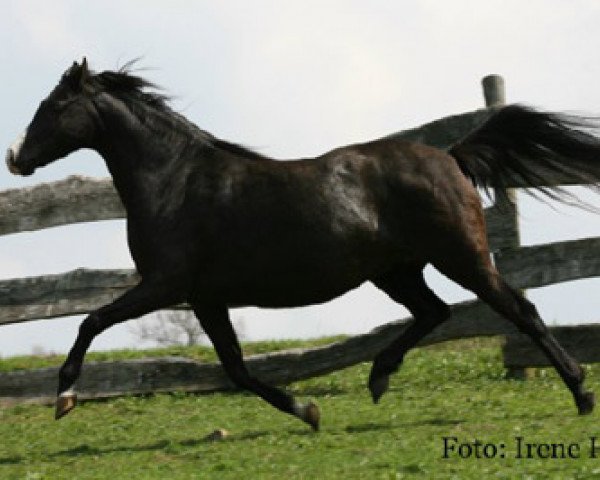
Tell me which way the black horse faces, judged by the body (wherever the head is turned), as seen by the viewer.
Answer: to the viewer's left
